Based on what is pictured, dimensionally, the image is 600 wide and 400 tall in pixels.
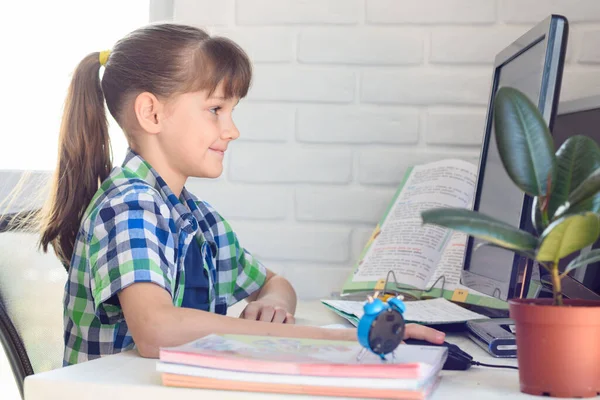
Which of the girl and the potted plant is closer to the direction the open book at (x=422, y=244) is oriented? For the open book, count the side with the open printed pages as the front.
the girl

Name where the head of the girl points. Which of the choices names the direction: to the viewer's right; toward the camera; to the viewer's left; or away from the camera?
to the viewer's right

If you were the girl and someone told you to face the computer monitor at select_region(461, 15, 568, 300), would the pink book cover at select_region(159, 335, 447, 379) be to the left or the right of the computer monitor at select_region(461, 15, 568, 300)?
right

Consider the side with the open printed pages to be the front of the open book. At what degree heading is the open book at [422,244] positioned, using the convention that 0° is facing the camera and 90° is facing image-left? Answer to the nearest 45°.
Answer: approximately 45°
